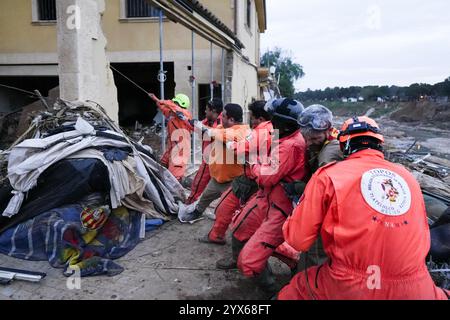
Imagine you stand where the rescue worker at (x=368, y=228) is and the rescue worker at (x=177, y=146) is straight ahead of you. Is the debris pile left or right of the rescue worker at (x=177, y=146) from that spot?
left

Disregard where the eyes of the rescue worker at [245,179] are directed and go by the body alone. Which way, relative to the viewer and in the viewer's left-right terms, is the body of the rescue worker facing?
facing to the left of the viewer
